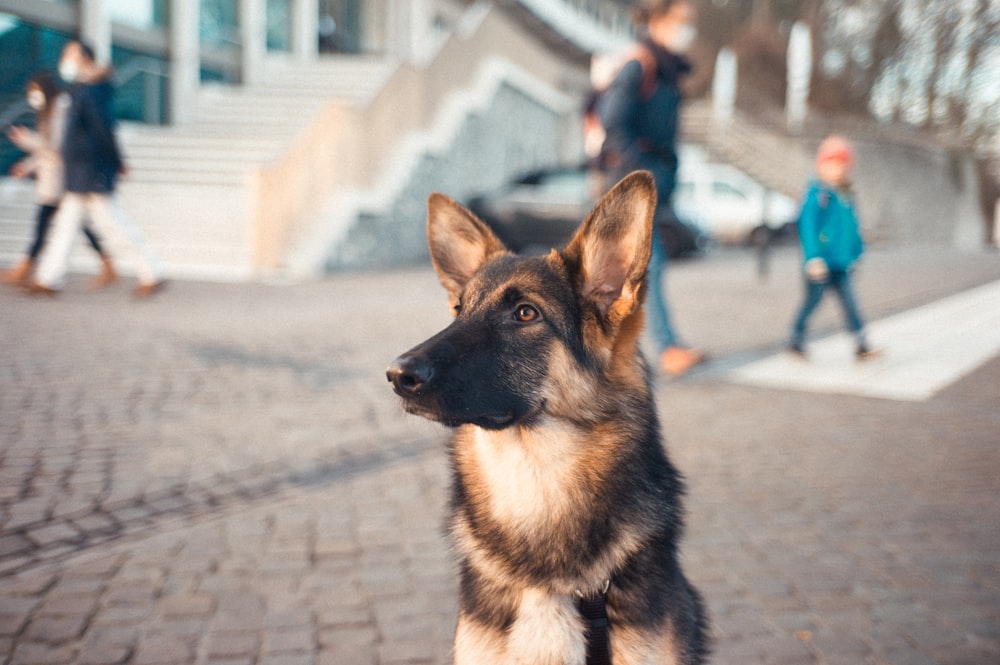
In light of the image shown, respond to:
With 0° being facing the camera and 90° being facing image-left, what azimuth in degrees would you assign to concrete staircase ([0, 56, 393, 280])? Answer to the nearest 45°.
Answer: approximately 0°

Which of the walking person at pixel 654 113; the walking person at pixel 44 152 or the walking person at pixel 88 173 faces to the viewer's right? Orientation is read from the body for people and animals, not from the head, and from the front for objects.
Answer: the walking person at pixel 654 113

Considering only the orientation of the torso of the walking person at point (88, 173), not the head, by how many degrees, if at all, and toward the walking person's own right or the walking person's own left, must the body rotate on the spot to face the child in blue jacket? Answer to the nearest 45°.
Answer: approximately 135° to the walking person's own left

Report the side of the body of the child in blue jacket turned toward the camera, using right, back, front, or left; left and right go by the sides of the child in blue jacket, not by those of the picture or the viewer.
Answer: right

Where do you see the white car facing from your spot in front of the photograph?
facing to the right of the viewer

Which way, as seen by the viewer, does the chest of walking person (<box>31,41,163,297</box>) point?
to the viewer's left

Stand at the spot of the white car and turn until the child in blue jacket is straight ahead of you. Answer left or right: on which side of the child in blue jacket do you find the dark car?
right

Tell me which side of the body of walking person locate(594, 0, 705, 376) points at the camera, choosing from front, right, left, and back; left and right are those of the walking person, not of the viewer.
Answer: right

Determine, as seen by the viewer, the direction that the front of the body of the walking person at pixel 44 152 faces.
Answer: to the viewer's left

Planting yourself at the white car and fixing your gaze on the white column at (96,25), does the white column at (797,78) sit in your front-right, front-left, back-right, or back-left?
back-right

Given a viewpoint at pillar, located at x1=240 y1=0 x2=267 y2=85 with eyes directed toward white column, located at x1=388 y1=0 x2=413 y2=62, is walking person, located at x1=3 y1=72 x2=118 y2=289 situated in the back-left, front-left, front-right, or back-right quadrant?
back-right
